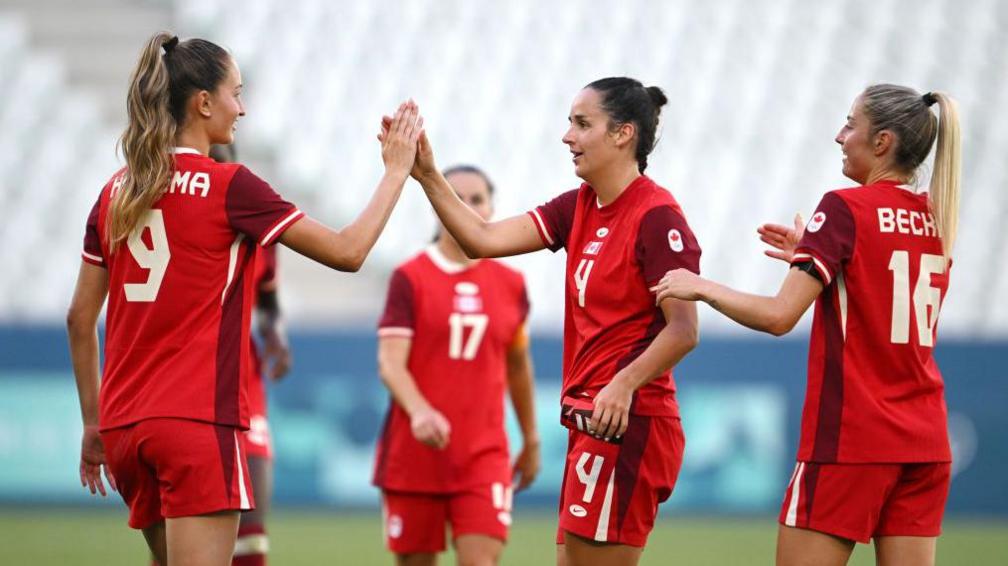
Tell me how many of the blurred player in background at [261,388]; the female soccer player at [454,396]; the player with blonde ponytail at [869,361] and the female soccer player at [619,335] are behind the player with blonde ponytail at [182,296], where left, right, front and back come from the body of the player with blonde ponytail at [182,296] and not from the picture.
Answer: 0

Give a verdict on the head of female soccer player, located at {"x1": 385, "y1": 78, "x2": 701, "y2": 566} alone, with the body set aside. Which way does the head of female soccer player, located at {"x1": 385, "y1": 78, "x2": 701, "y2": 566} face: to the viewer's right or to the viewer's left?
to the viewer's left

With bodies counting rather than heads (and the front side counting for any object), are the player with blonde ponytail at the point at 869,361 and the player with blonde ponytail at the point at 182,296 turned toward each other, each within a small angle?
no

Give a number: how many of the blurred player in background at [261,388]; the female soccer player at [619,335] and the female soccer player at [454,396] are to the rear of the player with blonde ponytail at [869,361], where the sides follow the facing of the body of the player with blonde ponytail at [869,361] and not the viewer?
0

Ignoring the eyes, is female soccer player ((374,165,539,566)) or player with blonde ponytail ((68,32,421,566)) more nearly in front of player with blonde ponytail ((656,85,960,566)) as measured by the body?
the female soccer player

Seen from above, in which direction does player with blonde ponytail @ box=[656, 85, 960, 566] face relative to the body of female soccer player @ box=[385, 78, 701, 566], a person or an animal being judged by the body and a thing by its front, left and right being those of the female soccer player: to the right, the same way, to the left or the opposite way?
to the right

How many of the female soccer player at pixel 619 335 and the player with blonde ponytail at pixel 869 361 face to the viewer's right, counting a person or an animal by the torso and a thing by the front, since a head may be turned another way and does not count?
0

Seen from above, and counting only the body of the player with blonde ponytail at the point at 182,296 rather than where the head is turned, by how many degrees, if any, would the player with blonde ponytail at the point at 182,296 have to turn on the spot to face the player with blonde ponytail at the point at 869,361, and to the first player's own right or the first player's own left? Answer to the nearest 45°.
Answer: approximately 45° to the first player's own right

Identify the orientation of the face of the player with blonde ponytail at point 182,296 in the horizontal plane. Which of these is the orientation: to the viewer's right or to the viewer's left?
to the viewer's right

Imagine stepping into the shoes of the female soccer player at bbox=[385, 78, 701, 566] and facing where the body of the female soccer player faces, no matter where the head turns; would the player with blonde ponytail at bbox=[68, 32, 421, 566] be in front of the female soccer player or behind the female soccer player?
in front

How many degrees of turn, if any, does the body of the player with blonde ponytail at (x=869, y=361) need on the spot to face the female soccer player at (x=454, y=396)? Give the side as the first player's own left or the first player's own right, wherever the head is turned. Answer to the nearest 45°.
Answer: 0° — they already face them

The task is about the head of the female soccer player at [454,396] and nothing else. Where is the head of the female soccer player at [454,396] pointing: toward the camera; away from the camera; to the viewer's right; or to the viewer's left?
toward the camera

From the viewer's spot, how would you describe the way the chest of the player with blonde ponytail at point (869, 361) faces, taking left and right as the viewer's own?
facing away from the viewer and to the left of the viewer

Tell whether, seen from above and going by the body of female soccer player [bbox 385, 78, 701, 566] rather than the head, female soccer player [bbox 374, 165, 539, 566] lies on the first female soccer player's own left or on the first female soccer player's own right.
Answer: on the first female soccer player's own right

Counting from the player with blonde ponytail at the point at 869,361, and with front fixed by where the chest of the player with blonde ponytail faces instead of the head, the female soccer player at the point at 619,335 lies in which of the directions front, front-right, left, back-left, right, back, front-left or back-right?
front-left

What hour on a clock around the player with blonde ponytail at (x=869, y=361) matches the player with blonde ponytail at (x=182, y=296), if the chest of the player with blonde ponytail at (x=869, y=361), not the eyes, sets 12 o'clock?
the player with blonde ponytail at (x=182, y=296) is roughly at 10 o'clock from the player with blonde ponytail at (x=869, y=361).

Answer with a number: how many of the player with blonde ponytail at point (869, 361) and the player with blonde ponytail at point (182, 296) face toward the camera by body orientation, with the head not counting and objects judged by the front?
0

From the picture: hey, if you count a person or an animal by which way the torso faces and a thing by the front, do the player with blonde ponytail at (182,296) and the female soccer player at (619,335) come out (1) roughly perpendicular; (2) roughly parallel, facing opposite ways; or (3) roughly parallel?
roughly parallel, facing opposite ways

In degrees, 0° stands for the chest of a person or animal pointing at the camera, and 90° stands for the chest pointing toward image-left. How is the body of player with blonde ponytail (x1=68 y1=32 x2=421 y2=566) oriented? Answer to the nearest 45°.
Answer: approximately 225°
